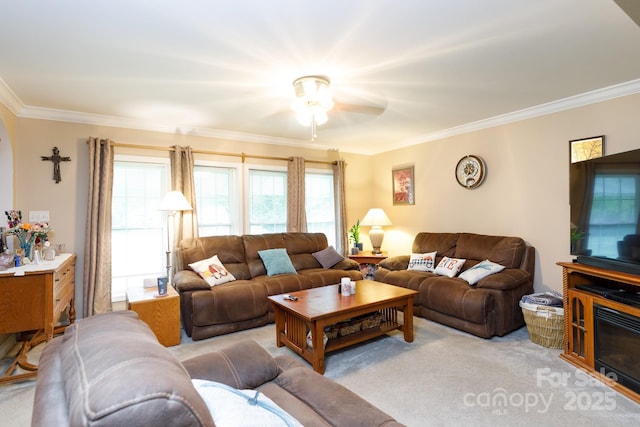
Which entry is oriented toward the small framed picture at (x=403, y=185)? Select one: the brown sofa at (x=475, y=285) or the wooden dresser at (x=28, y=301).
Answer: the wooden dresser

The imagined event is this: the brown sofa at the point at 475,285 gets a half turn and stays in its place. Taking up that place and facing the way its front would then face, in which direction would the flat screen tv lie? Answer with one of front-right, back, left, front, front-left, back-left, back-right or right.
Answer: right

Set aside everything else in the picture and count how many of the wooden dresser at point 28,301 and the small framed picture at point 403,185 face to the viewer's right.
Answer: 1

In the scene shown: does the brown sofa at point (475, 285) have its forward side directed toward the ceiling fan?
yes

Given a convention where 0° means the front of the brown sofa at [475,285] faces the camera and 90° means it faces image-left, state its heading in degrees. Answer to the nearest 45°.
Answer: approximately 45°

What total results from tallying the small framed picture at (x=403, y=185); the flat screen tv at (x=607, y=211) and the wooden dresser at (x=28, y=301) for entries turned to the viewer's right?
1

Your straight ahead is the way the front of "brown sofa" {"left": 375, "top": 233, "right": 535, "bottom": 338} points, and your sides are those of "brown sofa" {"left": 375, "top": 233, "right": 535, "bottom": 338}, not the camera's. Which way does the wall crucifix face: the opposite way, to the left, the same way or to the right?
to the left

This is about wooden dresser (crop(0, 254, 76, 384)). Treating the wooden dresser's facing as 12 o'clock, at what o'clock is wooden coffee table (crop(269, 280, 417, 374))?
The wooden coffee table is roughly at 1 o'clock from the wooden dresser.

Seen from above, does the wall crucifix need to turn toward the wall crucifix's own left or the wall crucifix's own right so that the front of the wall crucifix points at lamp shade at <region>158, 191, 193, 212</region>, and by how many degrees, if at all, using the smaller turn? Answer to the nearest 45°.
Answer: approximately 45° to the wall crucifix's own left

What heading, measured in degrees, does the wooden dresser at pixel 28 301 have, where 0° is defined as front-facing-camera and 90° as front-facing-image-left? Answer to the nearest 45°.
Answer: approximately 270°

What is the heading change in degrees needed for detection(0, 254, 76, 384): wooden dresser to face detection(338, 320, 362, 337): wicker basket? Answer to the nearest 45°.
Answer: approximately 45° to its right
